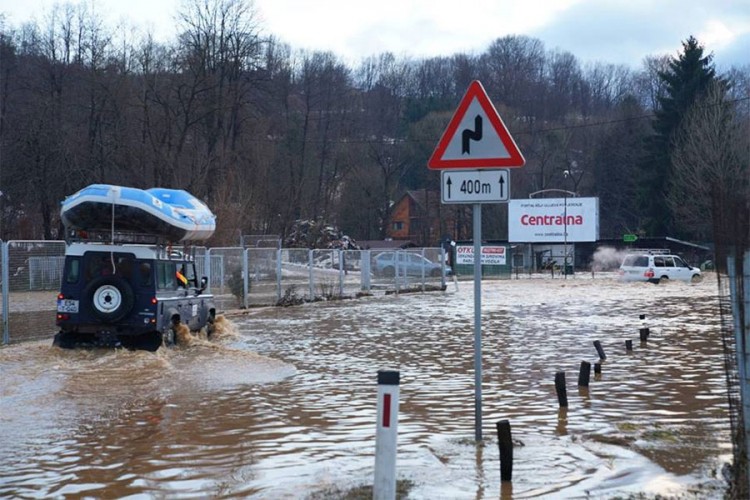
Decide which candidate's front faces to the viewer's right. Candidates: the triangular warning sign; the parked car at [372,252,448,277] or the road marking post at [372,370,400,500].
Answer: the parked car

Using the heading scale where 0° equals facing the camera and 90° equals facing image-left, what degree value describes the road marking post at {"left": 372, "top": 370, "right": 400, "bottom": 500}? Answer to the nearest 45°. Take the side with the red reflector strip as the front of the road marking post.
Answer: approximately 0°

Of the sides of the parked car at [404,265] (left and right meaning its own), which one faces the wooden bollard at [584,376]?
right

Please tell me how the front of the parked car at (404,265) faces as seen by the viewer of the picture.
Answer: facing to the right of the viewer

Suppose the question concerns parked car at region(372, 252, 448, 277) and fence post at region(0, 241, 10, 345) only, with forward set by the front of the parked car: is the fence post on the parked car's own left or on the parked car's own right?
on the parked car's own right

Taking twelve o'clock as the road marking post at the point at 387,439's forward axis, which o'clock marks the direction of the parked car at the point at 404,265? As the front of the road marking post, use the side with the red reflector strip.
The parked car is roughly at 6 o'clock from the road marking post.

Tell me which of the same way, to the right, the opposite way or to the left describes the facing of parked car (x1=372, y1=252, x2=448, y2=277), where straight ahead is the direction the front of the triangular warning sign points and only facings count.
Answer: to the left

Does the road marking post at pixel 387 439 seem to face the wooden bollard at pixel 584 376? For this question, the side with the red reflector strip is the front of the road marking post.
no

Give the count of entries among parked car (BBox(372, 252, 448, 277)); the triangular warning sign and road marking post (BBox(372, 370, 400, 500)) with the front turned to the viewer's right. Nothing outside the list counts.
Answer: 1

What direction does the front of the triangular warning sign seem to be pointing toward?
toward the camera

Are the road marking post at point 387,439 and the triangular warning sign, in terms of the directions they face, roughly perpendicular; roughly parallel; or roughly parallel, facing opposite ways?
roughly parallel

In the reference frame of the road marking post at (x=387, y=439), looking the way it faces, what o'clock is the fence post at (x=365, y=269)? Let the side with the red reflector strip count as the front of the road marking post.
The fence post is roughly at 6 o'clock from the road marking post.

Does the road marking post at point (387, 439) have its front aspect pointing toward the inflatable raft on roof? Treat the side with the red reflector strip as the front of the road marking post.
no

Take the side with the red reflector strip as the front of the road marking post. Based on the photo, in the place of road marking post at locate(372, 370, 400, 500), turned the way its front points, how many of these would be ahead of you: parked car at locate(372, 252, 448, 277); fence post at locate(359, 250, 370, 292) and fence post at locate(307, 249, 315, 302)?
0

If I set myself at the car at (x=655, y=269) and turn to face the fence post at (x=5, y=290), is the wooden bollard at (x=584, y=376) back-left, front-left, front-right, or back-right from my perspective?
front-left
